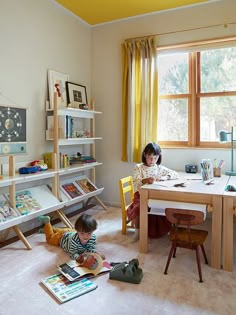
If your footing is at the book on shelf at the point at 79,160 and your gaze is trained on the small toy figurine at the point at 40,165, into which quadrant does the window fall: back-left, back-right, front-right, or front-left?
back-left

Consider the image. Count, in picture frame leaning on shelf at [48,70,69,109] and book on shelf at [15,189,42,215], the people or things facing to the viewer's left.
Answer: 0

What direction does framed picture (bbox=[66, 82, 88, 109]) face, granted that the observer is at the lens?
facing the viewer and to the right of the viewer

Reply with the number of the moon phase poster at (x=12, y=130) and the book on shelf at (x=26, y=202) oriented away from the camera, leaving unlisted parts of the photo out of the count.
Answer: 0

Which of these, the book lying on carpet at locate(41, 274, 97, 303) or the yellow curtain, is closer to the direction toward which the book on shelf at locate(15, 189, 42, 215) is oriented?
the book lying on carpet

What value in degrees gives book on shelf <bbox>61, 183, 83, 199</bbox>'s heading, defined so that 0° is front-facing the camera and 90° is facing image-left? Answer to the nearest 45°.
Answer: approximately 315°

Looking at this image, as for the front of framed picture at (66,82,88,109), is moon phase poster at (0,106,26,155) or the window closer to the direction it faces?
the window

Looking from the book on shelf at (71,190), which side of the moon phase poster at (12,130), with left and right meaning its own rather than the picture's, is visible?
left

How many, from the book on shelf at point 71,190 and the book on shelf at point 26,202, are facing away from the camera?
0
